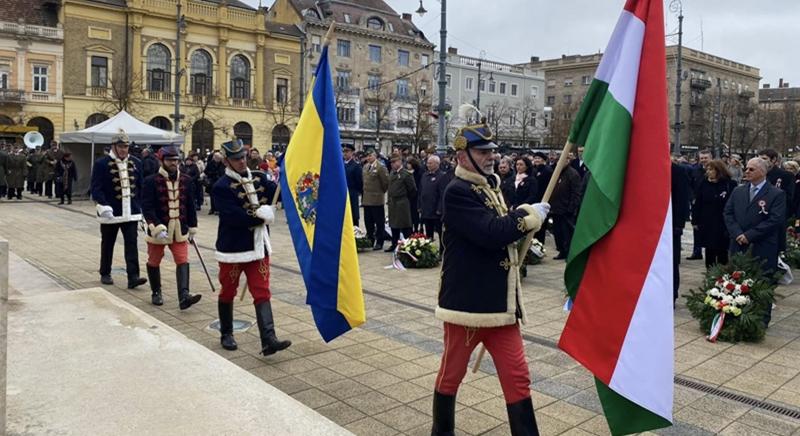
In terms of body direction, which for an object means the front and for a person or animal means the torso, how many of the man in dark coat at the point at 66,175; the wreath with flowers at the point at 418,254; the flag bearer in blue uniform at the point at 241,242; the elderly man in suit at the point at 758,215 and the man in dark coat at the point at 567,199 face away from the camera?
0

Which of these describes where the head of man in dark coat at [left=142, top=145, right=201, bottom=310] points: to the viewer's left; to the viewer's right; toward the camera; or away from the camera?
toward the camera

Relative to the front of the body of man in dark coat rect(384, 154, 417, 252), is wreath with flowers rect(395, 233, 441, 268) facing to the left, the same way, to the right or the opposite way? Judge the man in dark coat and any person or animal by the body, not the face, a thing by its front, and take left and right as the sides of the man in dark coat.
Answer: the same way

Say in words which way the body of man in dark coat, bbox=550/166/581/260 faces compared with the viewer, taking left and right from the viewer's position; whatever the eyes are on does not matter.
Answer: facing the viewer and to the left of the viewer

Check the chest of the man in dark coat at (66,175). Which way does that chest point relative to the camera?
toward the camera

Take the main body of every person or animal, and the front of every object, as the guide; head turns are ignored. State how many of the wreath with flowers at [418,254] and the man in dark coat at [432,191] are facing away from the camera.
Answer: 0

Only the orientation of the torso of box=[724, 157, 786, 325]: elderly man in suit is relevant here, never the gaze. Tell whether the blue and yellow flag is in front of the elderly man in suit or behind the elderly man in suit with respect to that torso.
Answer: in front

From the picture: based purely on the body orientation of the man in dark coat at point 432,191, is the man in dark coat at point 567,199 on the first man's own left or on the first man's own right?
on the first man's own left

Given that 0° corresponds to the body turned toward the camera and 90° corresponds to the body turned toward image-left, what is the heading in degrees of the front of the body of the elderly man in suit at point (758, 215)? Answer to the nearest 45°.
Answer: approximately 45°

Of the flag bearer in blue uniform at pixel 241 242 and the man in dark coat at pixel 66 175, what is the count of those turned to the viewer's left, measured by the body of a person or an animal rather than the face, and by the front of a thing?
0

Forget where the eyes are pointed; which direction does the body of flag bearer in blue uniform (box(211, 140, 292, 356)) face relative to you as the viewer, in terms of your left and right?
facing the viewer and to the right of the viewer

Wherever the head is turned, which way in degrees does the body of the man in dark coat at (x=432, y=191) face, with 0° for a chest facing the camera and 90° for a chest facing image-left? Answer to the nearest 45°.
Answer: approximately 45°

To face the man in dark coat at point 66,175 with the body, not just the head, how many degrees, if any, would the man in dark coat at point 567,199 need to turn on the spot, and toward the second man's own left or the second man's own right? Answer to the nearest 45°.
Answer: approximately 90° to the second man's own right

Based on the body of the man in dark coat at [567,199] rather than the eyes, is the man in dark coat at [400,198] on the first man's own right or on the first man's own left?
on the first man's own right

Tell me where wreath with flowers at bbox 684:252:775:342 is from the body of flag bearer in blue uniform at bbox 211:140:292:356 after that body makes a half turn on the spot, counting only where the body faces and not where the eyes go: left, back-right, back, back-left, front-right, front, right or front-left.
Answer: back-right
